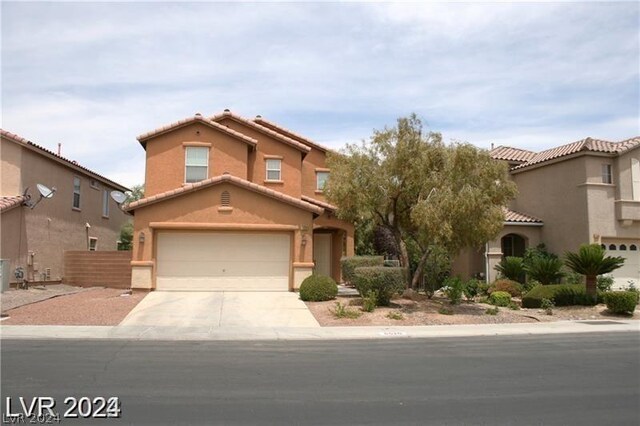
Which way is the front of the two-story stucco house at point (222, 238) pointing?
toward the camera

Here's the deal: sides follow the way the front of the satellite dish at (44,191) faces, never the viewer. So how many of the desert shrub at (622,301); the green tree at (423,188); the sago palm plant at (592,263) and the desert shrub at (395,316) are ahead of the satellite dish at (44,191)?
4

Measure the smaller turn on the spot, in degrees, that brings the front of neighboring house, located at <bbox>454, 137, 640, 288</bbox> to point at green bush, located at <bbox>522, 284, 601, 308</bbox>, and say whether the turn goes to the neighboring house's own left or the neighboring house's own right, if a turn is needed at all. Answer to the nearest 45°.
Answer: approximately 45° to the neighboring house's own right

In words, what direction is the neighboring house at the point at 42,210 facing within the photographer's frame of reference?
facing the viewer and to the left of the viewer

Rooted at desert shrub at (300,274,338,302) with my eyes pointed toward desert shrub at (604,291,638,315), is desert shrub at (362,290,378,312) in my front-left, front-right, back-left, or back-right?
front-right

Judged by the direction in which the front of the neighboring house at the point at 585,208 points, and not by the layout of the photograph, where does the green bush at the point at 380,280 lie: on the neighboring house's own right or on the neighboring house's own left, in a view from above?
on the neighboring house's own right

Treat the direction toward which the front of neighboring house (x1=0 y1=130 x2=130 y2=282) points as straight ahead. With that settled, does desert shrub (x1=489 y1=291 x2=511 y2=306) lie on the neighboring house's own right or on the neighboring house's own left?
on the neighboring house's own left

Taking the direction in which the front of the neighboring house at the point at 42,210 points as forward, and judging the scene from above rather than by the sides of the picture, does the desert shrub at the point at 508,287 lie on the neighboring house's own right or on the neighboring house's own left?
on the neighboring house's own left

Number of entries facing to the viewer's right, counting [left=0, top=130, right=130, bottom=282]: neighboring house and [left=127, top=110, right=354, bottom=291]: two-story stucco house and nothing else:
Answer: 0

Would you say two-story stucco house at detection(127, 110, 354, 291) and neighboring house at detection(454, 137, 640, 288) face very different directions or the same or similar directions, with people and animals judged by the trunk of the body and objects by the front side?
same or similar directions

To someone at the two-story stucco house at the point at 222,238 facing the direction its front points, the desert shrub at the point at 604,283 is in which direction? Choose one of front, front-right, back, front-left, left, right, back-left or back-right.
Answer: left

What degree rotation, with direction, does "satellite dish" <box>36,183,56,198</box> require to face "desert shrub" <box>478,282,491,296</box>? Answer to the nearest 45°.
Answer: approximately 45° to its left

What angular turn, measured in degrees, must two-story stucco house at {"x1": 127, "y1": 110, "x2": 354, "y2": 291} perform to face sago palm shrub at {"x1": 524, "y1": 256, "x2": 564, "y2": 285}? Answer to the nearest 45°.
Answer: approximately 90° to its left

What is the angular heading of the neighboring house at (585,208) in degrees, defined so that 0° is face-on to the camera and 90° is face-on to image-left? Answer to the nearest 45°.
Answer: approximately 315°

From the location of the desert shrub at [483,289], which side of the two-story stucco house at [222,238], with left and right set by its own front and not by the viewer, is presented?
left

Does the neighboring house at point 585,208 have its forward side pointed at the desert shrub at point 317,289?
no

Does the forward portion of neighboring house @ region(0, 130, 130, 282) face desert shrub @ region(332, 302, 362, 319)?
no
